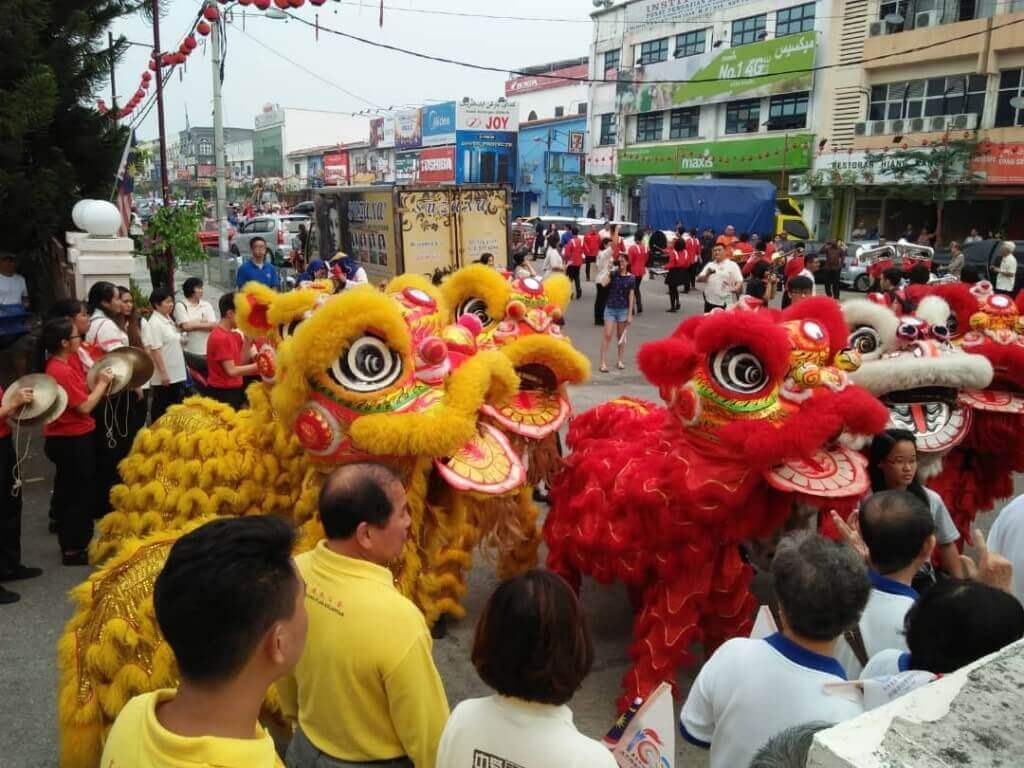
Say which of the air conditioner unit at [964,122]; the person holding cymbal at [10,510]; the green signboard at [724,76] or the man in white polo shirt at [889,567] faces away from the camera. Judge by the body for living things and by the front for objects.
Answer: the man in white polo shirt

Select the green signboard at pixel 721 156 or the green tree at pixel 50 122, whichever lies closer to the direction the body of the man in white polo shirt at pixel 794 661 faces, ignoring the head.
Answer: the green signboard

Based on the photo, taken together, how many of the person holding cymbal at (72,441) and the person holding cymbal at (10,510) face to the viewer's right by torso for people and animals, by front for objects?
2

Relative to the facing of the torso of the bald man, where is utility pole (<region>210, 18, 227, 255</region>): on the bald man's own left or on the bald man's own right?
on the bald man's own left

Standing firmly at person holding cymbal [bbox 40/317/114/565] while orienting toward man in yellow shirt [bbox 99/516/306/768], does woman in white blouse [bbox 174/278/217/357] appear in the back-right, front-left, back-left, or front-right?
back-left

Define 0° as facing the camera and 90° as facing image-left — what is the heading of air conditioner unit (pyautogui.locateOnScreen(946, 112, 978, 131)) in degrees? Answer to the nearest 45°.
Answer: approximately 45°

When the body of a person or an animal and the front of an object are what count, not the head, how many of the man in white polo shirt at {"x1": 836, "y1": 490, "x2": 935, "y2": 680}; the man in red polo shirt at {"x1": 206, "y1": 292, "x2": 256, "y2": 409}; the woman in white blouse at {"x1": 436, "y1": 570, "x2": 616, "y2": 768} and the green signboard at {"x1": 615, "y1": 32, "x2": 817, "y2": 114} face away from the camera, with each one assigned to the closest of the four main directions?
2

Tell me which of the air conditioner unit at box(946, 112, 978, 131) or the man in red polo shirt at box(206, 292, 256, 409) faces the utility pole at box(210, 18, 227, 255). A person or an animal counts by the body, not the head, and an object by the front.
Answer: the air conditioner unit

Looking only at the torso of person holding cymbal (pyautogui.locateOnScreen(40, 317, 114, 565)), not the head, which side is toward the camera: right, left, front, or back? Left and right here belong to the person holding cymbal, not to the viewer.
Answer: right

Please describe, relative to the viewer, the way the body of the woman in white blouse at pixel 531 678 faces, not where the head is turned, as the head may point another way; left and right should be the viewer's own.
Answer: facing away from the viewer

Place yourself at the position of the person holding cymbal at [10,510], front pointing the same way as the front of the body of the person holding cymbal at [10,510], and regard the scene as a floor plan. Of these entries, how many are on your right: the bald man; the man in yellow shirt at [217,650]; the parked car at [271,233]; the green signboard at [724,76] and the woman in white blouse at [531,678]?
3

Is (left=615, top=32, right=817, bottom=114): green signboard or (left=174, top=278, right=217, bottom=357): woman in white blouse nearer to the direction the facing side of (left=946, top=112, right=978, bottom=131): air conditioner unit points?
the woman in white blouse

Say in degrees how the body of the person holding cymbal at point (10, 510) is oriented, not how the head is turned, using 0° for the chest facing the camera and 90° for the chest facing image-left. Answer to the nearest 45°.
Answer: approximately 270°

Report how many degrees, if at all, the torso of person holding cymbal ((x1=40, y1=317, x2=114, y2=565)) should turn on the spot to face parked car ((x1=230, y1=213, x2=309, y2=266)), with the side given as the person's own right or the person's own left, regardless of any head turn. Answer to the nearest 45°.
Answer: approximately 90° to the person's own left

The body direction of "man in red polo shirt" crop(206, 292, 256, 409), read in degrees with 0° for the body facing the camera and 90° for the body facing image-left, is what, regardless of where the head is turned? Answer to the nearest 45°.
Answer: approximately 270°

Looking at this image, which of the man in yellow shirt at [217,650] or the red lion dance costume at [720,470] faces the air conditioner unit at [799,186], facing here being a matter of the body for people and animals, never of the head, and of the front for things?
the man in yellow shirt

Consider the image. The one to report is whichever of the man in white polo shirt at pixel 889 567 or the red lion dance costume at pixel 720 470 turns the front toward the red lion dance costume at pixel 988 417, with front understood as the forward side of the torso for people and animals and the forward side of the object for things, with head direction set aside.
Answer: the man in white polo shirt

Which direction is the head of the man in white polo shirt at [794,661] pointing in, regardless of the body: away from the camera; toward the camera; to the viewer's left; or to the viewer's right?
away from the camera
